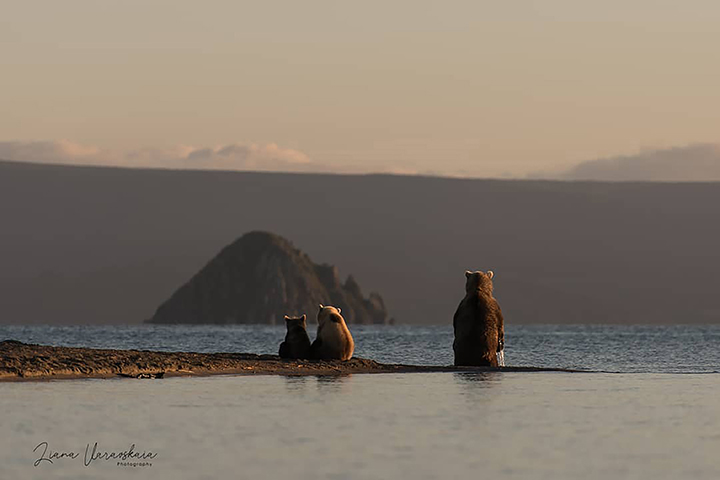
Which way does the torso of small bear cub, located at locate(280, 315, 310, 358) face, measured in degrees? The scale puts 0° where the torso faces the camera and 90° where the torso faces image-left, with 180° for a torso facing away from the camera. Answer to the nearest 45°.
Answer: approximately 180°

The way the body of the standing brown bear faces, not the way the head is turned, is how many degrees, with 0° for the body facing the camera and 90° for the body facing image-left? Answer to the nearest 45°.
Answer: approximately 180°

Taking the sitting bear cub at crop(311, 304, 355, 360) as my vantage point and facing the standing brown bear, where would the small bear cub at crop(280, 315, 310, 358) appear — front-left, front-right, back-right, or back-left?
back-left

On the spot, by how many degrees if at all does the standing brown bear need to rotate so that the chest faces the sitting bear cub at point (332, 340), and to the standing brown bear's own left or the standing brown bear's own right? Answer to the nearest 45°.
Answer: approximately 90° to the standing brown bear's own left

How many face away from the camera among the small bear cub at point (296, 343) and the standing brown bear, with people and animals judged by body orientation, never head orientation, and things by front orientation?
2

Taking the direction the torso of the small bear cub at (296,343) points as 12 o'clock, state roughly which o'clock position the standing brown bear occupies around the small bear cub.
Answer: The standing brown bear is roughly at 3 o'clock from the small bear cub.

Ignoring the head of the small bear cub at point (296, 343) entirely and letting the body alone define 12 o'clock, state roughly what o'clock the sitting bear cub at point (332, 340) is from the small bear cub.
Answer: The sitting bear cub is roughly at 4 o'clock from the small bear cub.

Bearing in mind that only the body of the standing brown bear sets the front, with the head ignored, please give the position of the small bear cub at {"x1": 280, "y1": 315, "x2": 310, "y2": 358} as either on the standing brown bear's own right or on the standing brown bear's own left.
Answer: on the standing brown bear's own left
